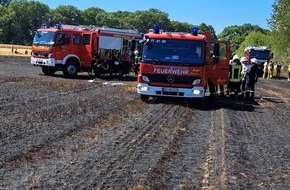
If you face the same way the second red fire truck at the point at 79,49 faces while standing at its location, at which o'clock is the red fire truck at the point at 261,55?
The red fire truck is roughly at 6 o'clock from the second red fire truck.

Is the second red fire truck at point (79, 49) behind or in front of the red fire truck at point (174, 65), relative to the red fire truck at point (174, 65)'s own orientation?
behind

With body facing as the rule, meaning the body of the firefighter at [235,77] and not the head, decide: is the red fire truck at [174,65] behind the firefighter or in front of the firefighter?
in front

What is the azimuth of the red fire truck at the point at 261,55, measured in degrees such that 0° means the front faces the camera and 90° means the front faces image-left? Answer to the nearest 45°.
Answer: approximately 0°

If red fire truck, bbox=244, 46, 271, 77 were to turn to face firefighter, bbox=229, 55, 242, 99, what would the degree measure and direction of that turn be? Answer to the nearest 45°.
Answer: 0° — it already faces them

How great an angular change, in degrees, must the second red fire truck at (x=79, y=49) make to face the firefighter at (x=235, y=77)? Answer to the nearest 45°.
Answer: approximately 90° to its left

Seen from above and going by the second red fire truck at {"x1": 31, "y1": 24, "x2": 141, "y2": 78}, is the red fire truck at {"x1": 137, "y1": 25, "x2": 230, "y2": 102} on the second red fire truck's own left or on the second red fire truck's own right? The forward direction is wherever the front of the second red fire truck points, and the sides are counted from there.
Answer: on the second red fire truck's own left

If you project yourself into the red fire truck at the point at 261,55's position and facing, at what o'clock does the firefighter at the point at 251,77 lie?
The firefighter is roughly at 12 o'clock from the red fire truck.
